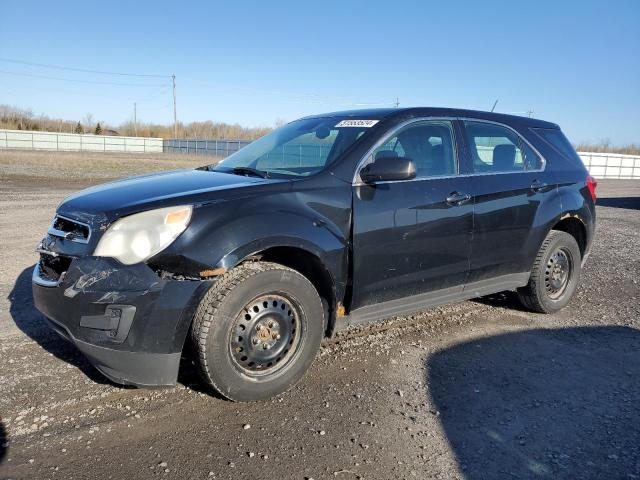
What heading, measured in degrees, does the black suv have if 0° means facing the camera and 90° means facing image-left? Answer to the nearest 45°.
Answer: approximately 45°

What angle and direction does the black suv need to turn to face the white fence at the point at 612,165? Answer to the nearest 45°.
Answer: approximately 180°
